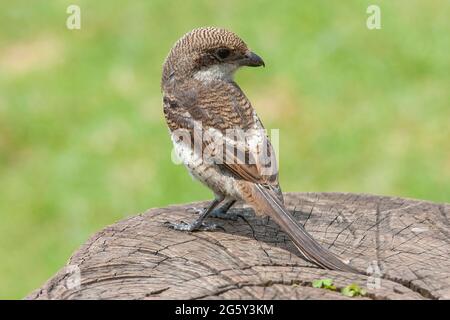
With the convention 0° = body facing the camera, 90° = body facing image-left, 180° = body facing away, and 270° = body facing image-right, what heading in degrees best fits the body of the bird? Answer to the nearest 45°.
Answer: approximately 135°
